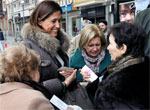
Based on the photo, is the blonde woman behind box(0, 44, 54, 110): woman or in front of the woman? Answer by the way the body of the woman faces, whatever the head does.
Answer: in front

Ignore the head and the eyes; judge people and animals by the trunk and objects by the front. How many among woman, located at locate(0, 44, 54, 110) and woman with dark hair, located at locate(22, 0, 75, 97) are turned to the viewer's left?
0

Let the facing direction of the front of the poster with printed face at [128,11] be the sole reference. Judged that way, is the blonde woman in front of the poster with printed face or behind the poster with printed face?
in front

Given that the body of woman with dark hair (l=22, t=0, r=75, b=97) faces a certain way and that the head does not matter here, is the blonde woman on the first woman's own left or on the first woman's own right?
on the first woman's own left

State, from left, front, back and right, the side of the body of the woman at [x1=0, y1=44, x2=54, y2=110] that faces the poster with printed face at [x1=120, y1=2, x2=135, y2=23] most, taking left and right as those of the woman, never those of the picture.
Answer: front

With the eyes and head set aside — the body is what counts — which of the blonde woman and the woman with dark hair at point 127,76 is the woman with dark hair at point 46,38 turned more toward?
the woman with dark hair

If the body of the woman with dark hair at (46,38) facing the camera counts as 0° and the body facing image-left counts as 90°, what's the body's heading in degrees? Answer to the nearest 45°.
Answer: approximately 315°

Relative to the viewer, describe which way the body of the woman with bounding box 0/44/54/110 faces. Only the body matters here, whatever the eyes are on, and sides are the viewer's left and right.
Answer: facing away from the viewer and to the right of the viewer

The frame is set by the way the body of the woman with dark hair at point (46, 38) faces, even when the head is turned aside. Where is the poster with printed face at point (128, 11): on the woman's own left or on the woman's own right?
on the woman's own left

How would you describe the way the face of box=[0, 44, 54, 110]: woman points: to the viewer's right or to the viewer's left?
to the viewer's right

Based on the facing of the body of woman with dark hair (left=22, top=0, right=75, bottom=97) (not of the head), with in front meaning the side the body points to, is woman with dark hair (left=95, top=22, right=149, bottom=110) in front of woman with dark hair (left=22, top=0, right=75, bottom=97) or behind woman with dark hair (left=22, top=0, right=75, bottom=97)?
in front

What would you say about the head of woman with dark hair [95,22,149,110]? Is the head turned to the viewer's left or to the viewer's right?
to the viewer's left

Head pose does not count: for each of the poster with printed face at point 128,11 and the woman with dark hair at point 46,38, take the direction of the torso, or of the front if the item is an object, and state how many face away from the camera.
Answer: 0
